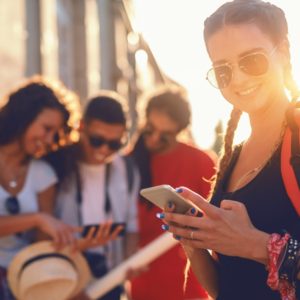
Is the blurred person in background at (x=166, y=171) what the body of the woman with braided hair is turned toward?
no

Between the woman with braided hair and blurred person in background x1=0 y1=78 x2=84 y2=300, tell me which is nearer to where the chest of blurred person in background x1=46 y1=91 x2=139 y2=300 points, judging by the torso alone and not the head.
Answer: the woman with braided hair

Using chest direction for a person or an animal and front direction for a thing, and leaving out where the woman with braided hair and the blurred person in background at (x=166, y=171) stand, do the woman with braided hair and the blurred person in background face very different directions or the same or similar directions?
same or similar directions

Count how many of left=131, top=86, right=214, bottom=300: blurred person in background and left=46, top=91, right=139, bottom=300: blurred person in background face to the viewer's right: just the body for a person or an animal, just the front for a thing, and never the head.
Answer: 0

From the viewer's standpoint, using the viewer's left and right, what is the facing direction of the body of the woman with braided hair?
facing the viewer and to the left of the viewer

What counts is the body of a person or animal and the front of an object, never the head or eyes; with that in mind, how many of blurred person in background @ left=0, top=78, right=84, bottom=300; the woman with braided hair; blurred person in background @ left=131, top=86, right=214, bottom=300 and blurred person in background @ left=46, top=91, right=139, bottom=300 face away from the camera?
0

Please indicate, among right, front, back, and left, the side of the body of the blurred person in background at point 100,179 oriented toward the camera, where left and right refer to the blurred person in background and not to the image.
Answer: front

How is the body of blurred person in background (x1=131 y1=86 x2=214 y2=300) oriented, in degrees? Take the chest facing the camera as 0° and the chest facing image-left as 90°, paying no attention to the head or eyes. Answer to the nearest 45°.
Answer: approximately 45°

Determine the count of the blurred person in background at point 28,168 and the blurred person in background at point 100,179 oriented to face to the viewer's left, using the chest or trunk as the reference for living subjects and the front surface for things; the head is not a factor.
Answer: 0

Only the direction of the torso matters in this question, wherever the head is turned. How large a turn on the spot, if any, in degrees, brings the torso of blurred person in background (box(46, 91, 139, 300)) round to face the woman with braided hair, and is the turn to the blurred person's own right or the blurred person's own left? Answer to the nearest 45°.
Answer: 0° — they already face them

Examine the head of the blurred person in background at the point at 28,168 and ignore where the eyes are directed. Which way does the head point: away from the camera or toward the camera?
toward the camera

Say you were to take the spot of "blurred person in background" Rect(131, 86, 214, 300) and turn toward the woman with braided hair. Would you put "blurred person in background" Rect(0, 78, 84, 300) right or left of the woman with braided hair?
right

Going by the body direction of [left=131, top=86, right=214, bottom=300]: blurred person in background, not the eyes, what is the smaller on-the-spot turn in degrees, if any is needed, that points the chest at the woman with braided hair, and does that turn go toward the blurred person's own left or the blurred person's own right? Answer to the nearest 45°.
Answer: approximately 45° to the blurred person's own left

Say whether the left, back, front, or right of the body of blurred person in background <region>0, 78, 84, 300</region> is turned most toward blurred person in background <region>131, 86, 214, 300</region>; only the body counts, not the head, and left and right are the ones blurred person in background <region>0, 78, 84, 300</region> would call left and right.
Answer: left

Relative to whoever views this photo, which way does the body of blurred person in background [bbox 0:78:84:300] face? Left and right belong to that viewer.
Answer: facing the viewer and to the right of the viewer
